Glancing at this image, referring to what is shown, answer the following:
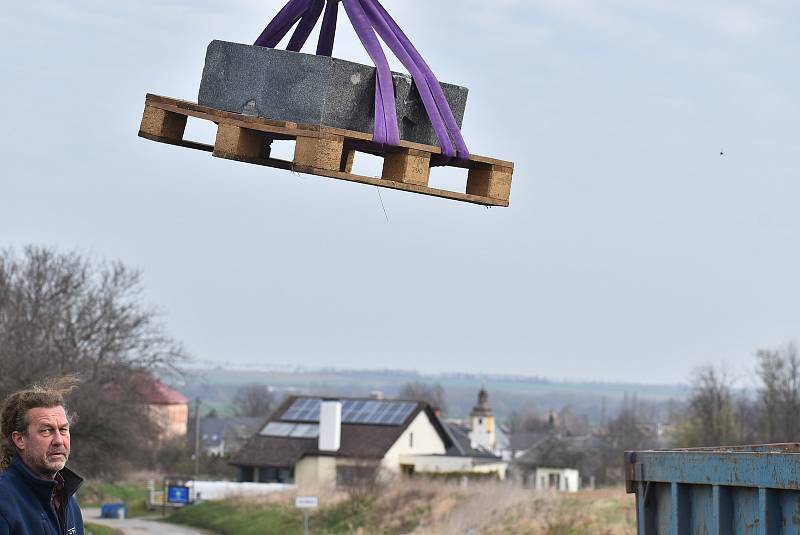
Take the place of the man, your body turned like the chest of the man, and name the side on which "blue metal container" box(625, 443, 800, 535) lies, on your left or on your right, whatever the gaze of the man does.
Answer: on your left

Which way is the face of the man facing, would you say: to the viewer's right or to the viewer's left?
to the viewer's right

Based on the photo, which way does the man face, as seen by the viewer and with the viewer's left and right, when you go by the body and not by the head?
facing the viewer and to the right of the viewer
